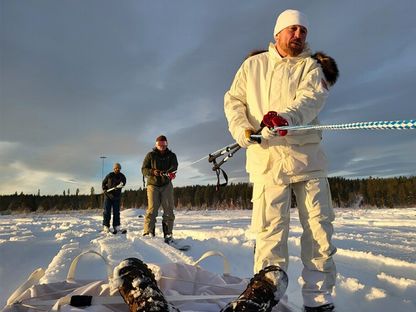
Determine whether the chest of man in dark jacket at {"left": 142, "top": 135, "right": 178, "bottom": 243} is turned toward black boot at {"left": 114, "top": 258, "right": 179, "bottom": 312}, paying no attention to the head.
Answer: yes

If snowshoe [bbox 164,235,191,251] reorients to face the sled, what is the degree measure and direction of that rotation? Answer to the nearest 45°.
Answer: approximately 45° to its right

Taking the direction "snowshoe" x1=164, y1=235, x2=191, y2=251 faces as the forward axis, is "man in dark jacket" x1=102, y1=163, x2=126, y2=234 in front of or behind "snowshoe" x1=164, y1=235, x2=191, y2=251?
behind

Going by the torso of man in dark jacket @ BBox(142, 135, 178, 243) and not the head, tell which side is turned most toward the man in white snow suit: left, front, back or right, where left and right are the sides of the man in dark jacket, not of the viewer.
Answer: front

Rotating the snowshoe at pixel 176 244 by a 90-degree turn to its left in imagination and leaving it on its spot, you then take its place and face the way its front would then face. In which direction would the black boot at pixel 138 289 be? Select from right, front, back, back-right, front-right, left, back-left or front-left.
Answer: back-right

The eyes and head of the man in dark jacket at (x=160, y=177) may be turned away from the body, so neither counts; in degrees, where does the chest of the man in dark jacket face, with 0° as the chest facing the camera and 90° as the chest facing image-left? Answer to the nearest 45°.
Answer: approximately 0°

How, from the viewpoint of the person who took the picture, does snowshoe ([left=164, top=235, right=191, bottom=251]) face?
facing the viewer and to the right of the viewer

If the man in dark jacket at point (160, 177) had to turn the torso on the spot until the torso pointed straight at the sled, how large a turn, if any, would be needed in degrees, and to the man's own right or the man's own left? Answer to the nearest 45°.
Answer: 0° — they already face it
